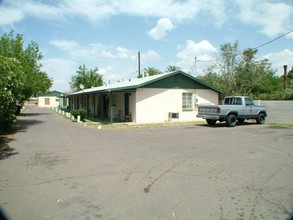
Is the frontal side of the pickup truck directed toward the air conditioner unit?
no

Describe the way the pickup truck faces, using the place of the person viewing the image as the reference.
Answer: facing away from the viewer and to the right of the viewer

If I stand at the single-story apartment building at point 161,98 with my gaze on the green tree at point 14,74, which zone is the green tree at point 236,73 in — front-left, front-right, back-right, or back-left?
back-right

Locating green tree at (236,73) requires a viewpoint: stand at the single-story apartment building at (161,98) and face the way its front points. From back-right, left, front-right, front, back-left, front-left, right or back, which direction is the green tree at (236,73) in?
back

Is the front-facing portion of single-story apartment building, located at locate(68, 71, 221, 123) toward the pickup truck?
no

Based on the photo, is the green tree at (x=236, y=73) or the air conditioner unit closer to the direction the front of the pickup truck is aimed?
the green tree

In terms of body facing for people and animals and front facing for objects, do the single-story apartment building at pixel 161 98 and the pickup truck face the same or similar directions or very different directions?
very different directions

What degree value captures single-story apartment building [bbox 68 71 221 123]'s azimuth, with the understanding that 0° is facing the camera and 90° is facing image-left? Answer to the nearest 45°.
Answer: approximately 45°
